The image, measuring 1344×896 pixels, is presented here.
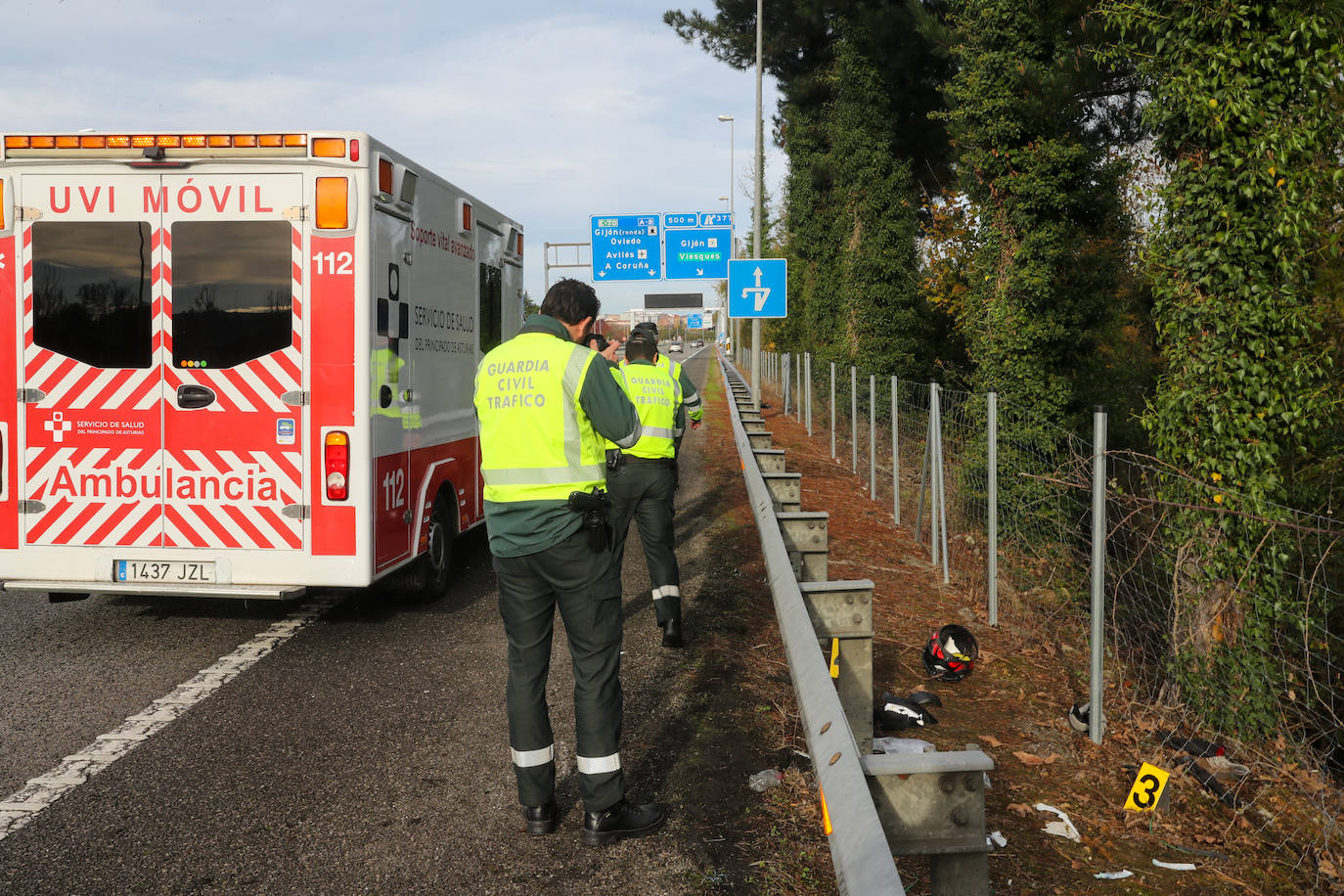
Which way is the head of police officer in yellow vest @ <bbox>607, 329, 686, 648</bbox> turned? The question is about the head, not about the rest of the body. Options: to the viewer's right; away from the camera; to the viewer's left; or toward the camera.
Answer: away from the camera

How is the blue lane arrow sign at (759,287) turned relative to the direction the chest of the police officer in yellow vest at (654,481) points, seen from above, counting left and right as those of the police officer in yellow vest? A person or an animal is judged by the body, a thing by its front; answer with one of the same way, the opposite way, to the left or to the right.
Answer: the opposite way

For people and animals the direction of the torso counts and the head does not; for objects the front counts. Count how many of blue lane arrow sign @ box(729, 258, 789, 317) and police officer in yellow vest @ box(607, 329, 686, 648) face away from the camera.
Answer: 1

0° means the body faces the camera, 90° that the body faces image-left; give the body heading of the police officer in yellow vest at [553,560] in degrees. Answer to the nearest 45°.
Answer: approximately 225°

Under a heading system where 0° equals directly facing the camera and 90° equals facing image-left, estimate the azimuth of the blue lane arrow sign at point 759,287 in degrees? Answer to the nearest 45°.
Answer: approximately 0°

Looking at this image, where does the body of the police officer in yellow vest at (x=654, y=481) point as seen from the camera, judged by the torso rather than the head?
away from the camera

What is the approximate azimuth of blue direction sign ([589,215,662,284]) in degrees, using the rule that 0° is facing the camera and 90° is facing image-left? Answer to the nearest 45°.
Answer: approximately 0°

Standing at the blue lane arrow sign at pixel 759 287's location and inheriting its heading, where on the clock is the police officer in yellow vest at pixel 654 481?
The police officer in yellow vest is roughly at 12 o'clock from the blue lane arrow sign.
